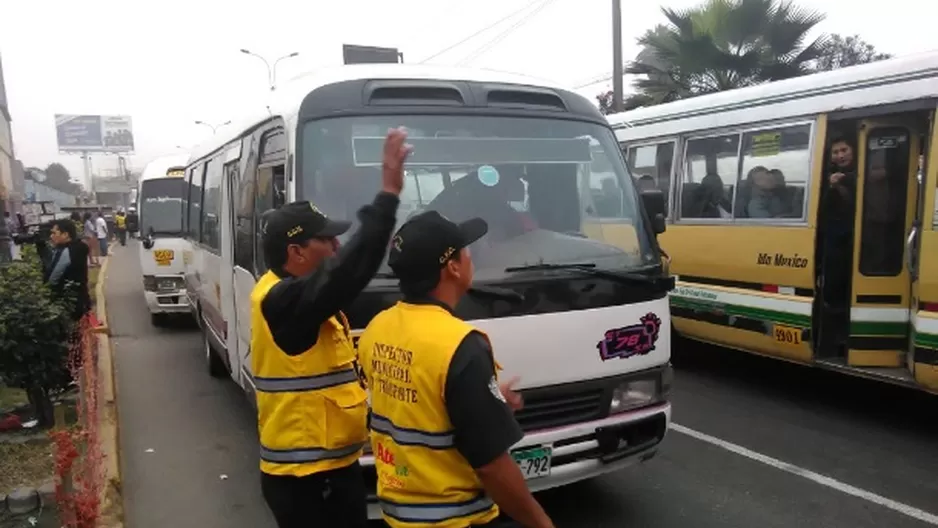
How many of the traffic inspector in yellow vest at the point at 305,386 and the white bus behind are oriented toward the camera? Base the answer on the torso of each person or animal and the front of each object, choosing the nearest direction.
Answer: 1

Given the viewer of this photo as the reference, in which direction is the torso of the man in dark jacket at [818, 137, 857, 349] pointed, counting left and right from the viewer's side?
facing the viewer and to the left of the viewer

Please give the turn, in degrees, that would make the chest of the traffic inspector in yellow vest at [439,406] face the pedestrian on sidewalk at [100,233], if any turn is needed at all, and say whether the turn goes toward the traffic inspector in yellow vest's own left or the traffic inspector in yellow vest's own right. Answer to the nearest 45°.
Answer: approximately 90° to the traffic inspector in yellow vest's own left

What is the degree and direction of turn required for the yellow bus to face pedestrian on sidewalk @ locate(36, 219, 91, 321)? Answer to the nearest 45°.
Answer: approximately 135° to its right

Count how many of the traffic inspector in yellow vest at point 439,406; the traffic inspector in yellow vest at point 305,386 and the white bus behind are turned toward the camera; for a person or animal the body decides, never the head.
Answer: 1

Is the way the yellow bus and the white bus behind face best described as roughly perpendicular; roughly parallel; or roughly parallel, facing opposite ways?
roughly parallel

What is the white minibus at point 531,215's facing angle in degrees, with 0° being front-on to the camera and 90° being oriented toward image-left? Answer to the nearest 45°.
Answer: approximately 315°

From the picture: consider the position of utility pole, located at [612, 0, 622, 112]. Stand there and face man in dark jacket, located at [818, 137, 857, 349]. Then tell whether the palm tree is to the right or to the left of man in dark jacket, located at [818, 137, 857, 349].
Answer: left

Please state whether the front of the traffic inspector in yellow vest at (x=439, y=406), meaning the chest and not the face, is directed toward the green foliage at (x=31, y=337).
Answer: no

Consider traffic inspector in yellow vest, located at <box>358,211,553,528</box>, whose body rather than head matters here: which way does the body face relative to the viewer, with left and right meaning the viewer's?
facing away from the viewer and to the right of the viewer

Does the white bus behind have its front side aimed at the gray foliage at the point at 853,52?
no

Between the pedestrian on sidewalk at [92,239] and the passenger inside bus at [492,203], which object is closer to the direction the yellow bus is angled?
the passenger inside bus

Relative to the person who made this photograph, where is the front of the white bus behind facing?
facing the viewer

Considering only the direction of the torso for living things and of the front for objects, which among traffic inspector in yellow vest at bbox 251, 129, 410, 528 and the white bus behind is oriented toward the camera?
the white bus behind

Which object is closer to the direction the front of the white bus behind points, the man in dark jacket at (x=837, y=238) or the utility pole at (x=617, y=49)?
the man in dark jacket
